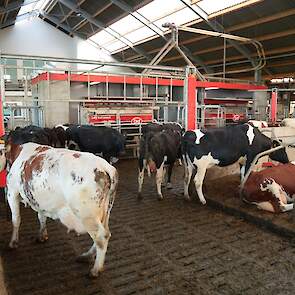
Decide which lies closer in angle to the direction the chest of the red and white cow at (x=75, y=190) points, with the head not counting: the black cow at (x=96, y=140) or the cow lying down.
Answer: the black cow

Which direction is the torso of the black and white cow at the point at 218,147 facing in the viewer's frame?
to the viewer's right

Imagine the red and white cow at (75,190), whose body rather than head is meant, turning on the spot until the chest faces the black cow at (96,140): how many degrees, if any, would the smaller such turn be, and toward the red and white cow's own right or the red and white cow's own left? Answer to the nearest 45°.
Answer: approximately 45° to the red and white cow's own right

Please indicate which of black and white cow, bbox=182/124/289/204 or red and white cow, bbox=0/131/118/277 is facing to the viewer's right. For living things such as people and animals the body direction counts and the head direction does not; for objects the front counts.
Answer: the black and white cow

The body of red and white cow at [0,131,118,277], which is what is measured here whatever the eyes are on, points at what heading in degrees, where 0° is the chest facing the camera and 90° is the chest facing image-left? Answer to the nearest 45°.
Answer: approximately 135°

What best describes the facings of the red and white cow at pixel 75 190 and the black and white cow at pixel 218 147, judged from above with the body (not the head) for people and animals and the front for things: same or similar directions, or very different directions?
very different directions

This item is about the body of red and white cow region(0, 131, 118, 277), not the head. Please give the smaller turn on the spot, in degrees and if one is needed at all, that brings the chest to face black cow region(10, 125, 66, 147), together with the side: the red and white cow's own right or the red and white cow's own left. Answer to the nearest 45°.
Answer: approximately 45° to the red and white cow's own right

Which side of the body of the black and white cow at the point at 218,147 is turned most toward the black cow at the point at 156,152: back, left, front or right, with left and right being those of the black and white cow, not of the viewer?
back

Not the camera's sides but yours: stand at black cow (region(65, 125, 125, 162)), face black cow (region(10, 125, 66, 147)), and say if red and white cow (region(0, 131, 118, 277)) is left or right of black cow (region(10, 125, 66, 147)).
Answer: left

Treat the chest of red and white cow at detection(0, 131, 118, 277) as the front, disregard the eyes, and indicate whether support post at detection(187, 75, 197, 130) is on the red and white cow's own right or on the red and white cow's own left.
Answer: on the red and white cow's own right
